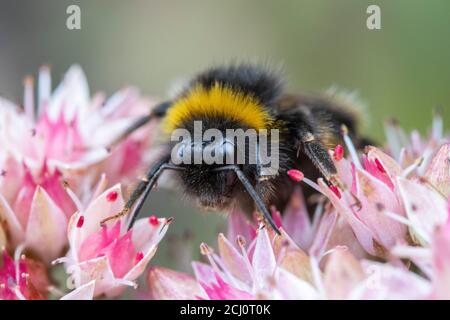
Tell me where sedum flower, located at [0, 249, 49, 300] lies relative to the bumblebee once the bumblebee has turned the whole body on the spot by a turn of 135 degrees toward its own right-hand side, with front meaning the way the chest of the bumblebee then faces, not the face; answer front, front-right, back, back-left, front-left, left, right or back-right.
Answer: left

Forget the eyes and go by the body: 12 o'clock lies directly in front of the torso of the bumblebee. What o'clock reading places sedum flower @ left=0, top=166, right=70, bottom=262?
The sedum flower is roughly at 2 o'clock from the bumblebee.

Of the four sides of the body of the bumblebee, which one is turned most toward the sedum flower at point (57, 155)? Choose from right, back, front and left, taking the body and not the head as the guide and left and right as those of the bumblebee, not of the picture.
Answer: right

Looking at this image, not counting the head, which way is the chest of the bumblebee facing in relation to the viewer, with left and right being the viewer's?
facing the viewer and to the left of the viewer
